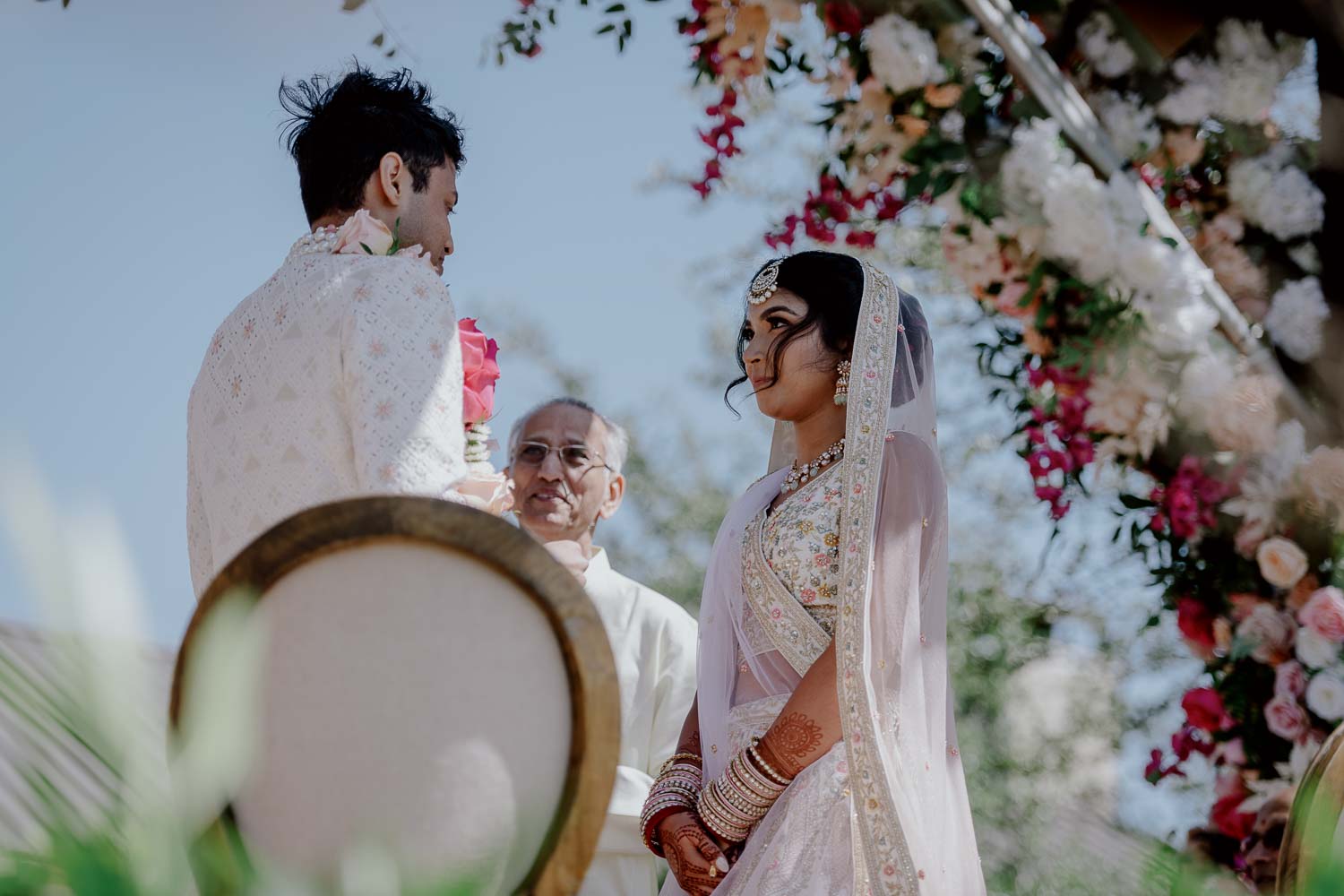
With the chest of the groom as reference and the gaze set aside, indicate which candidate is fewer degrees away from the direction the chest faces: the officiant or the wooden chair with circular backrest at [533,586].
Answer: the officiant

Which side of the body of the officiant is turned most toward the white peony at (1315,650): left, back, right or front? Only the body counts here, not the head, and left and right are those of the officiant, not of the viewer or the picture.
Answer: left

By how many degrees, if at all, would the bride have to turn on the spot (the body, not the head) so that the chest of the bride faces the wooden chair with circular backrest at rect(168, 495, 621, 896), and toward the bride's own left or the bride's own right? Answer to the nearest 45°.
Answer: approximately 45° to the bride's own left

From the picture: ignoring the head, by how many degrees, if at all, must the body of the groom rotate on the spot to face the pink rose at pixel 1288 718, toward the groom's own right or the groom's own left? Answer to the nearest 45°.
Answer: approximately 45° to the groom's own right

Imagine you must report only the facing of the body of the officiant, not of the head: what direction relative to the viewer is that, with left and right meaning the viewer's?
facing the viewer and to the left of the viewer

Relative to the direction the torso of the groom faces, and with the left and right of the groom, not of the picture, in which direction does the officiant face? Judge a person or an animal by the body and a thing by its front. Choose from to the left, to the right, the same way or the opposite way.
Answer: the opposite way

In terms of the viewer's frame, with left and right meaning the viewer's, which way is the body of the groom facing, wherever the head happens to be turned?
facing away from the viewer and to the right of the viewer

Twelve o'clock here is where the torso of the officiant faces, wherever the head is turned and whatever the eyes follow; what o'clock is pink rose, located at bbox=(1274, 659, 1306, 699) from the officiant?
The pink rose is roughly at 9 o'clock from the officiant.

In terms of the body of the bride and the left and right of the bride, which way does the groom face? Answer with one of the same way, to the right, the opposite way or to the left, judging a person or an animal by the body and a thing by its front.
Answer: the opposite way

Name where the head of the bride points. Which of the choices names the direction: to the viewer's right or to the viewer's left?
to the viewer's left

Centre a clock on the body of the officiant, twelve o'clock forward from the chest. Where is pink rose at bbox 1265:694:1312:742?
The pink rose is roughly at 9 o'clock from the officiant.
